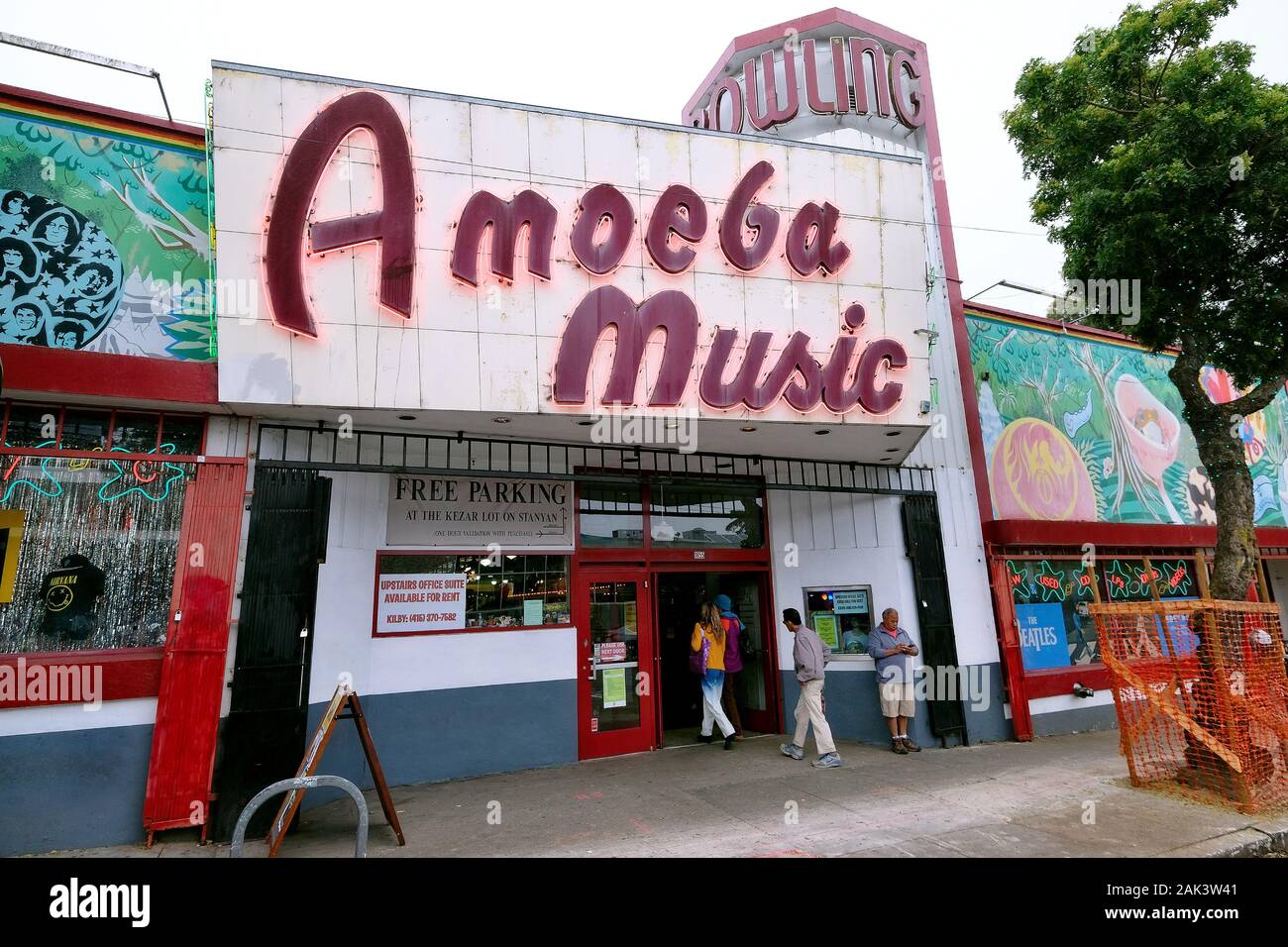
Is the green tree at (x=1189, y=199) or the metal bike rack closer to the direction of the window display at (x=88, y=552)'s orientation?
the metal bike rack

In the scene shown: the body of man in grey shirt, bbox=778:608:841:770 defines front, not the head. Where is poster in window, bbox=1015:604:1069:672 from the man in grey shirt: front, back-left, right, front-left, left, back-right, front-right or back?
back-right

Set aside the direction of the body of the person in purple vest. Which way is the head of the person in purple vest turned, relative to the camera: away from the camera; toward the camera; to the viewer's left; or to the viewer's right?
away from the camera

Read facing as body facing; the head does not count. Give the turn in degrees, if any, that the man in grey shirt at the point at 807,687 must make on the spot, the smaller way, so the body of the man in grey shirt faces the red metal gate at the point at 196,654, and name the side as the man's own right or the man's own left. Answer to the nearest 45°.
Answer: approximately 45° to the man's own left

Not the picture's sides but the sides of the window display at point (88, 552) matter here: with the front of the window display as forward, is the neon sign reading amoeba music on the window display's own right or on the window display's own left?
on the window display's own left

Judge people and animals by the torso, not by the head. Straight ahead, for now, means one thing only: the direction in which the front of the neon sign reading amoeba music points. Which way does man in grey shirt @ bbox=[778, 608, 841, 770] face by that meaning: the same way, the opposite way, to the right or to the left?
to the right

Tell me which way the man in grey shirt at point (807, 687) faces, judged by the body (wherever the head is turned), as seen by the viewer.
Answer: to the viewer's left

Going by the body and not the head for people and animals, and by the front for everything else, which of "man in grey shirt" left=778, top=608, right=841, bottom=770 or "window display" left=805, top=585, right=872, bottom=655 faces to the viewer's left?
the man in grey shirt

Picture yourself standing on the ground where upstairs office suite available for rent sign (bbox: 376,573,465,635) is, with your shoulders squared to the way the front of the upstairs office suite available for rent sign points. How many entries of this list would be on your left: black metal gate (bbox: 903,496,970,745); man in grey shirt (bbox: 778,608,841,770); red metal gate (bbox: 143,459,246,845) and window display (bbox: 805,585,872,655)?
3

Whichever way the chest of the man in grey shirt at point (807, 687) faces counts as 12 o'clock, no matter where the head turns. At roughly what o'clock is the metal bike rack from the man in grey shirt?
The metal bike rack is roughly at 10 o'clock from the man in grey shirt.
